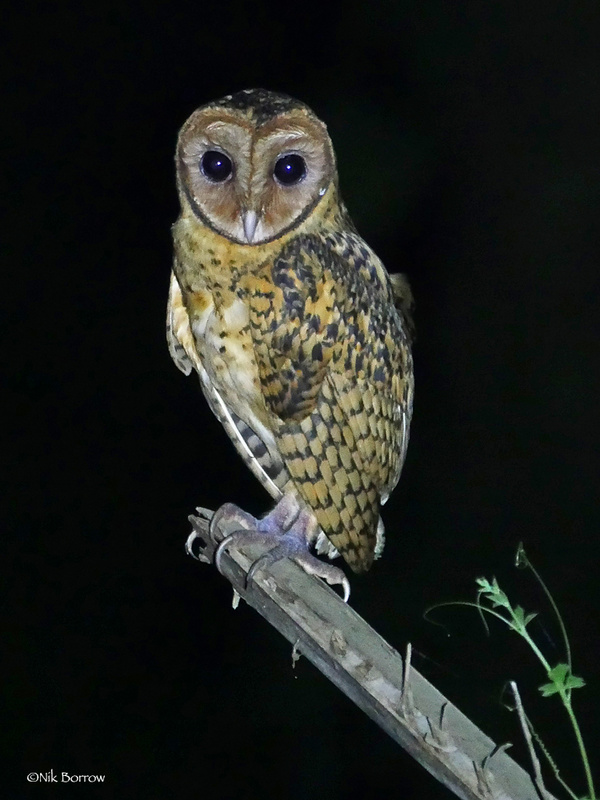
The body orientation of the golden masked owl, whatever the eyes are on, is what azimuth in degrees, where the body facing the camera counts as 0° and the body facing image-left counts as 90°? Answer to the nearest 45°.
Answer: approximately 45°
